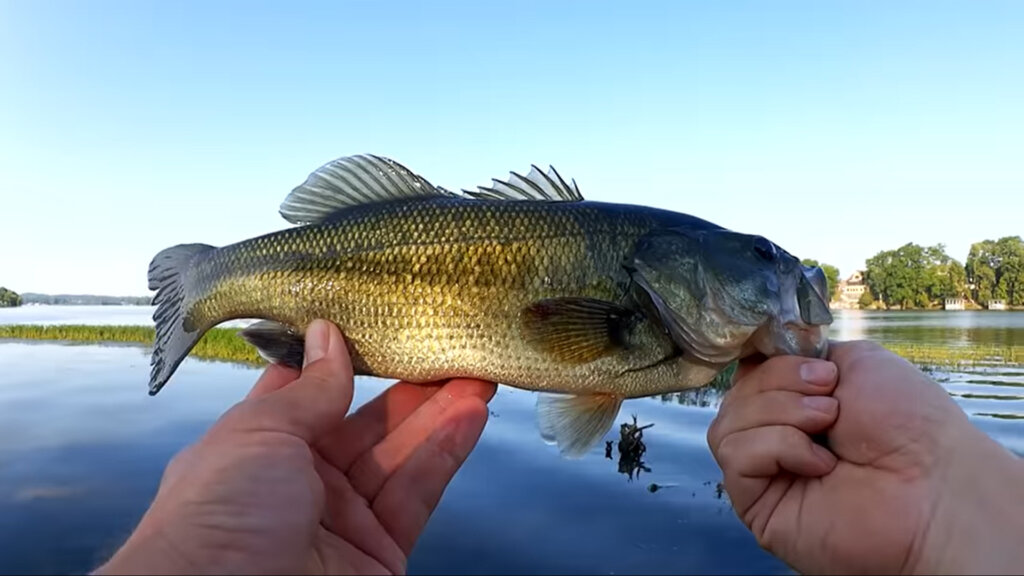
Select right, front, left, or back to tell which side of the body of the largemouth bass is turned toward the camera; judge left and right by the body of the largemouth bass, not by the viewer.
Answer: right
